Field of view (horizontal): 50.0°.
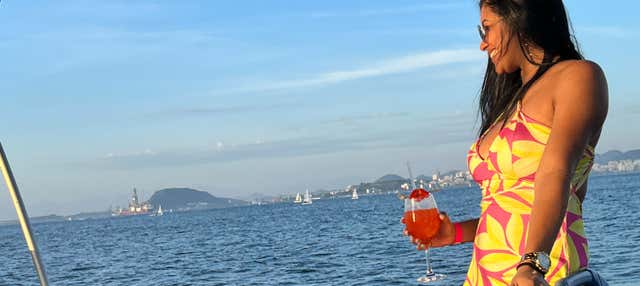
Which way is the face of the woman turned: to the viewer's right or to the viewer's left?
to the viewer's left

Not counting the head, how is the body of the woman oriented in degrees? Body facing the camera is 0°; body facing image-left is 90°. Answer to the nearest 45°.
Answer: approximately 45°
